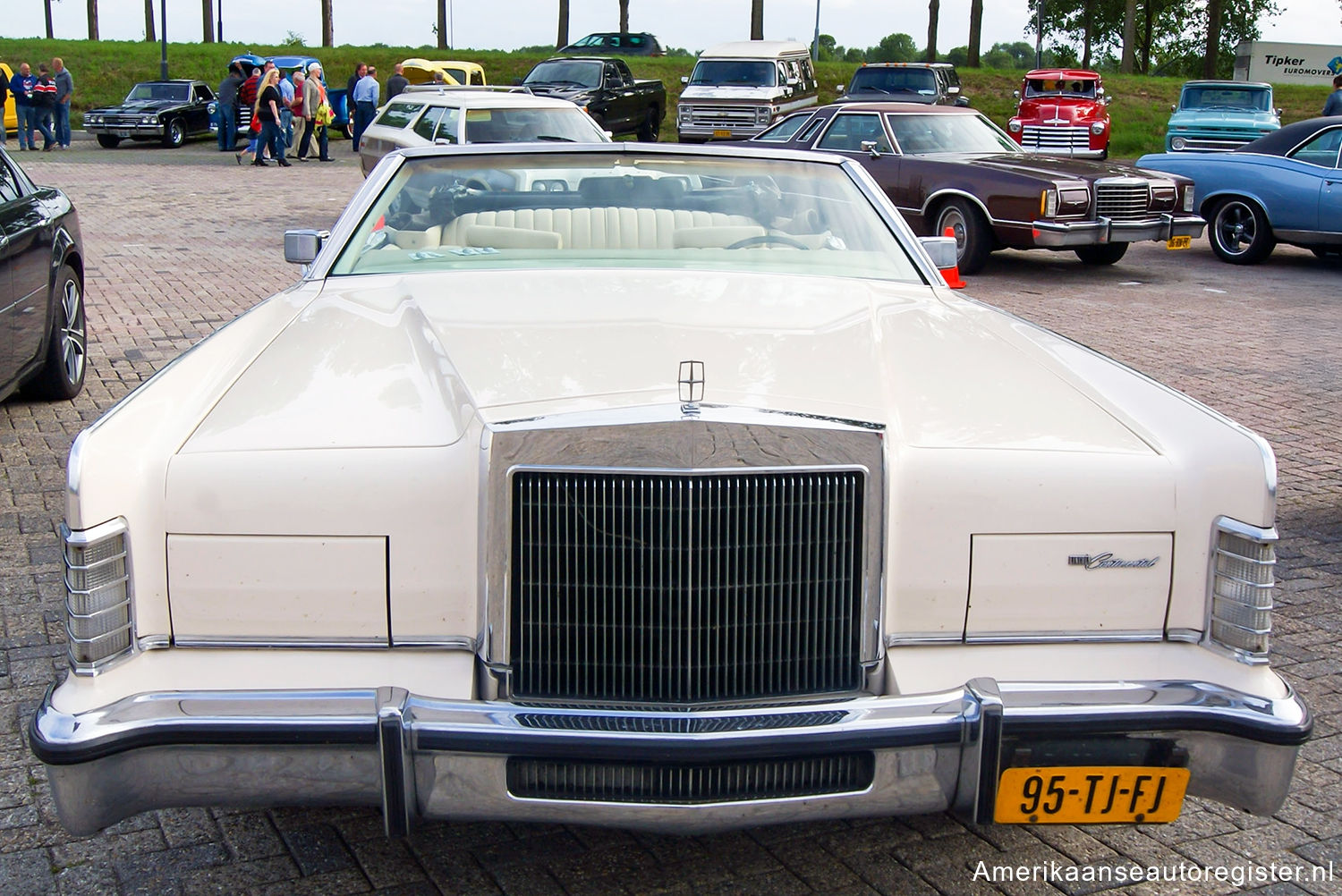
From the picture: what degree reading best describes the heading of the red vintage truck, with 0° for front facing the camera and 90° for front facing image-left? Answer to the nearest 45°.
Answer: approximately 0°

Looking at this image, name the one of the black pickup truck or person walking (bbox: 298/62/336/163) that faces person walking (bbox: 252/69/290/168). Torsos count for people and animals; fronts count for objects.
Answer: the black pickup truck

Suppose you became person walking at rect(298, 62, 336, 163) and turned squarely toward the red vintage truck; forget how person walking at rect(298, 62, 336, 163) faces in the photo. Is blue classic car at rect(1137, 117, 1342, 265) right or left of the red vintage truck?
right
